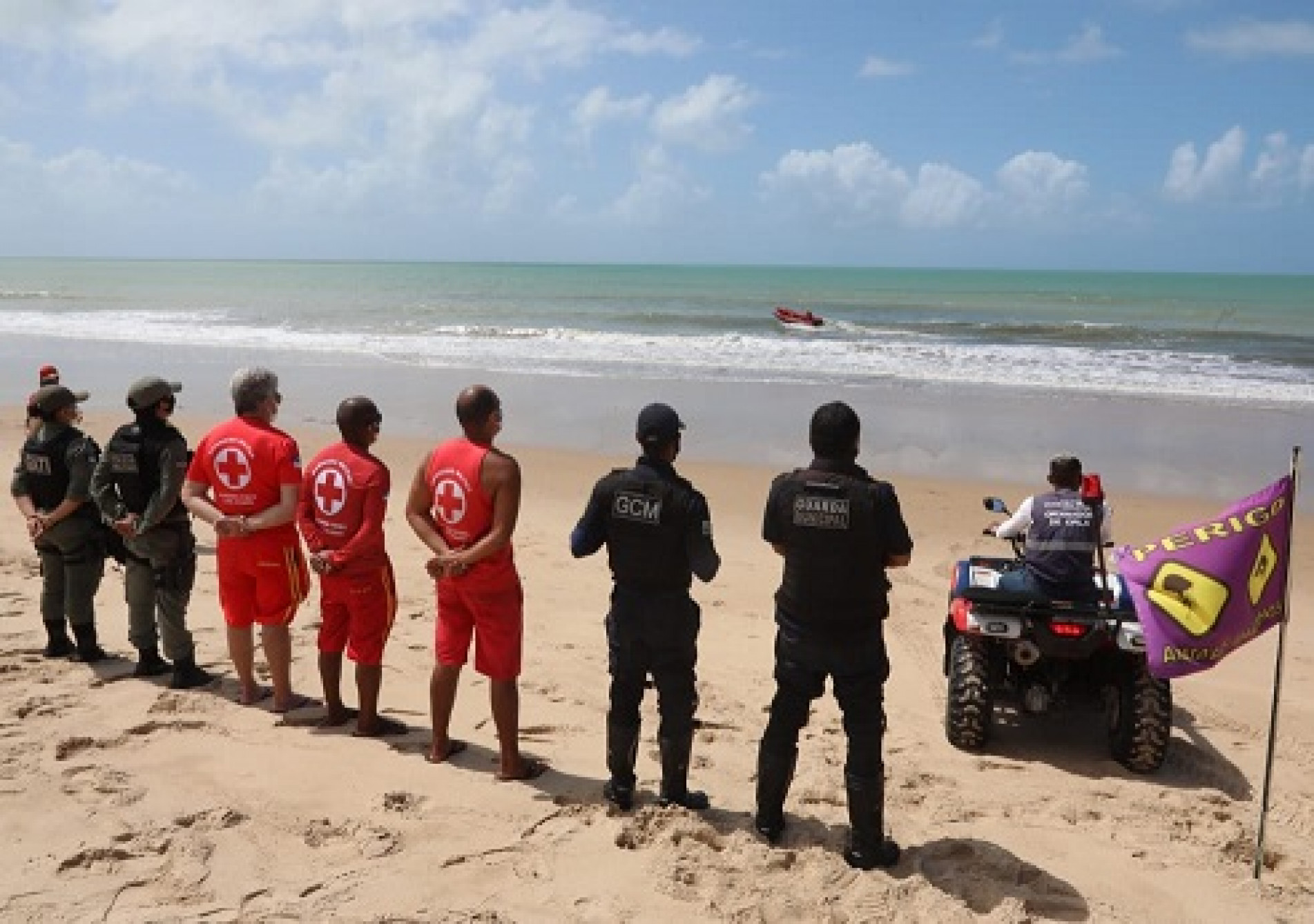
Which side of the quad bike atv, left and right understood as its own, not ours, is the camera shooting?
back

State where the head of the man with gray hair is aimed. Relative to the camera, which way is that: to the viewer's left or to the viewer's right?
to the viewer's right

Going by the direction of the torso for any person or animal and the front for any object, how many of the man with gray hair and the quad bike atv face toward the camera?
0

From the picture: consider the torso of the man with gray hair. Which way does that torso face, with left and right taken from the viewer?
facing away from the viewer and to the right of the viewer

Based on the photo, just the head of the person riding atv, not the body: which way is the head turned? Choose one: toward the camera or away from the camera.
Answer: away from the camera

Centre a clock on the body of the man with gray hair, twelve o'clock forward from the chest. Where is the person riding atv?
The person riding atv is roughly at 2 o'clock from the man with gray hair.

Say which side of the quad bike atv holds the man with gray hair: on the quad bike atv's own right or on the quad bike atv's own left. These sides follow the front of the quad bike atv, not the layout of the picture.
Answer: on the quad bike atv's own left

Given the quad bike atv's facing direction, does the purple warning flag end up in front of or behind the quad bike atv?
behind

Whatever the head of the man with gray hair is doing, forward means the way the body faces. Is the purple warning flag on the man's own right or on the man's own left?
on the man's own right
